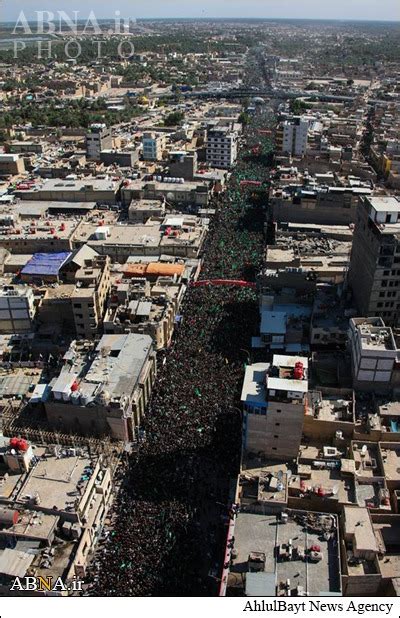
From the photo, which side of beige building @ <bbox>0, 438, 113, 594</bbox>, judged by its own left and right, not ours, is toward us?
right

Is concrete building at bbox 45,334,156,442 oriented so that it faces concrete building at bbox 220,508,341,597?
no

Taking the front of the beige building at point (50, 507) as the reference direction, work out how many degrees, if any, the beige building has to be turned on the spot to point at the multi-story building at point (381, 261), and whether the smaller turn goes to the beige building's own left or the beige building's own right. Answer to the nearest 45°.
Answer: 0° — it already faces it

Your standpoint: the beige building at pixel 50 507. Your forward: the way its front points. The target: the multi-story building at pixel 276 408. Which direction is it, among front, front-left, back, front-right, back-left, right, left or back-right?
front

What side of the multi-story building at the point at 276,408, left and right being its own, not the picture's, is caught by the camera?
left

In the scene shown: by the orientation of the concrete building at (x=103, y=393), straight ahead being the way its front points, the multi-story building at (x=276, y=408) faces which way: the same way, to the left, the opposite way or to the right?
the opposite way

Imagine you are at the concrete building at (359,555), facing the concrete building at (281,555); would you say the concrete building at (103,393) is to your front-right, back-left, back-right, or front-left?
front-right

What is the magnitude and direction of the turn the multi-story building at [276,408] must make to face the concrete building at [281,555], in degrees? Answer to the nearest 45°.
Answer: approximately 90° to its left

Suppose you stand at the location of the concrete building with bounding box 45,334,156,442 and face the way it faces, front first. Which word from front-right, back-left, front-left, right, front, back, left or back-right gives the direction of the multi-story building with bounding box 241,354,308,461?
front-right

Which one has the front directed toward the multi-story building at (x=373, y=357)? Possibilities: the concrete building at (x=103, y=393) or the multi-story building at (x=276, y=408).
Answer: the concrete building

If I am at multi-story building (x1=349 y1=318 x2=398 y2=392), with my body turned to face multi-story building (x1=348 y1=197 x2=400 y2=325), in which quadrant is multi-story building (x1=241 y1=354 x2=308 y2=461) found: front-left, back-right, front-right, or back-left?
back-left

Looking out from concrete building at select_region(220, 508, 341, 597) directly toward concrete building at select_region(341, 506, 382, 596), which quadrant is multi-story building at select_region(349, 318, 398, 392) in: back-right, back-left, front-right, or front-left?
front-left

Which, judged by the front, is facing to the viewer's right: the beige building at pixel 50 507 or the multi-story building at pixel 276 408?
the beige building

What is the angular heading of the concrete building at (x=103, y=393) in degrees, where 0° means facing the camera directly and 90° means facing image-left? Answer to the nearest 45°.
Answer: approximately 270°

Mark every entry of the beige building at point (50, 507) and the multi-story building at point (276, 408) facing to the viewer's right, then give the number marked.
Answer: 1

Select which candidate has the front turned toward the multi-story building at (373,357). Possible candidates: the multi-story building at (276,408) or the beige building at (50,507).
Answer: the beige building

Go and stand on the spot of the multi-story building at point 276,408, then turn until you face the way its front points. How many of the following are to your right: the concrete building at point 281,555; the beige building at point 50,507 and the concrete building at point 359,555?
0
